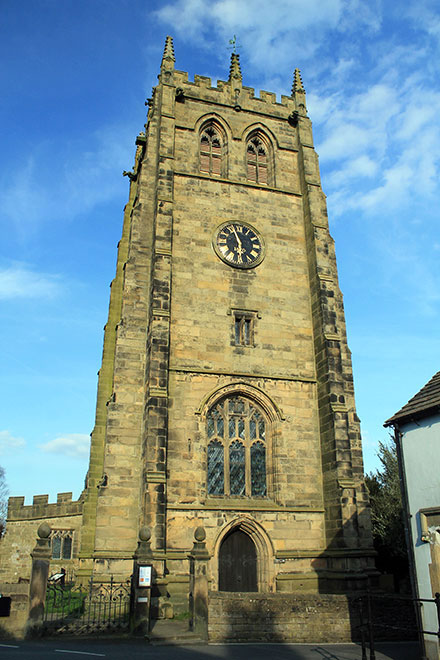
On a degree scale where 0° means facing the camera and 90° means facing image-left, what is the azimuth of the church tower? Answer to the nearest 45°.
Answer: approximately 0°

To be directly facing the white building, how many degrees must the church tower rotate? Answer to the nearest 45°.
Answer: approximately 45° to its left
